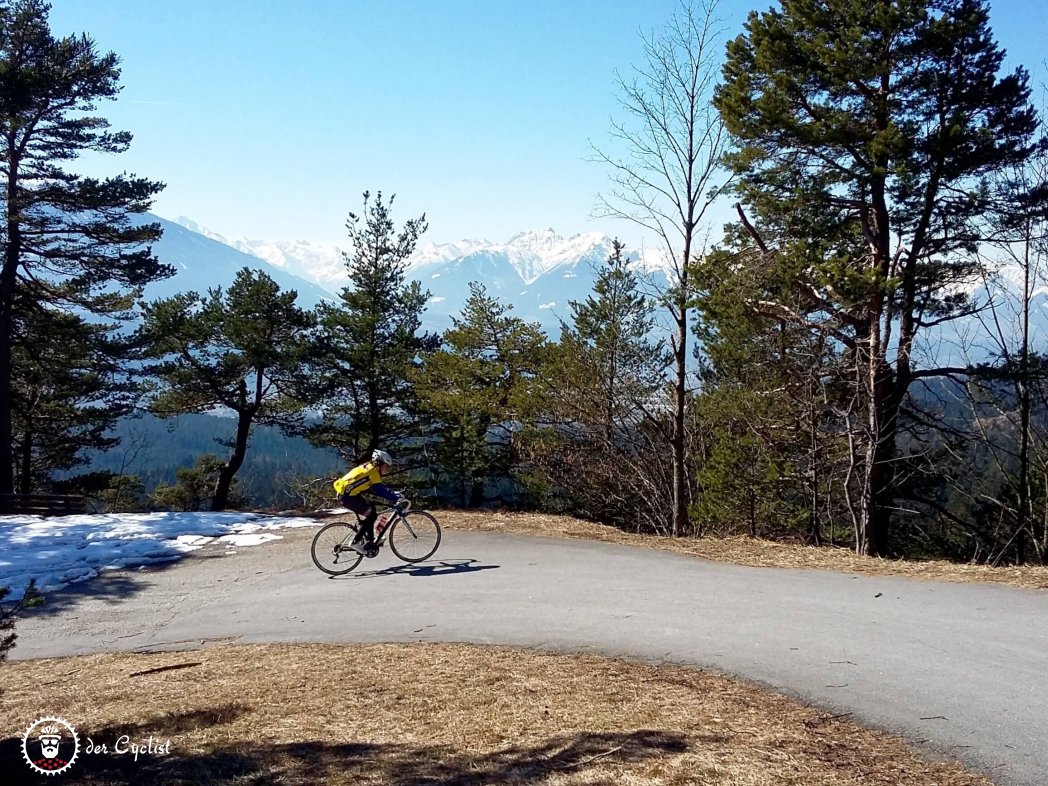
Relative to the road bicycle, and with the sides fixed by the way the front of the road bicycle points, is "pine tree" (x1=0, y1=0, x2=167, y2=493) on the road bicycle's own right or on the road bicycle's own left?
on the road bicycle's own left

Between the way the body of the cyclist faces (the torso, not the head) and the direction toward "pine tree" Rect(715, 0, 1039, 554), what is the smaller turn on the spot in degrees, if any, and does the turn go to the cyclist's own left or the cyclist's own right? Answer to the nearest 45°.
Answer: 0° — they already face it

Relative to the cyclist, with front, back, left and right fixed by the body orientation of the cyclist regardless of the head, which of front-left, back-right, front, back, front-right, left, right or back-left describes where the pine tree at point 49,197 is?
back-left

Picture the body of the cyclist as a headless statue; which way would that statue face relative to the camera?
to the viewer's right

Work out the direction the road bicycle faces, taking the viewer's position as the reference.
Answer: facing to the right of the viewer

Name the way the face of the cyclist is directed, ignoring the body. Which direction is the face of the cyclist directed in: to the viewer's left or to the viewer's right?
to the viewer's right
